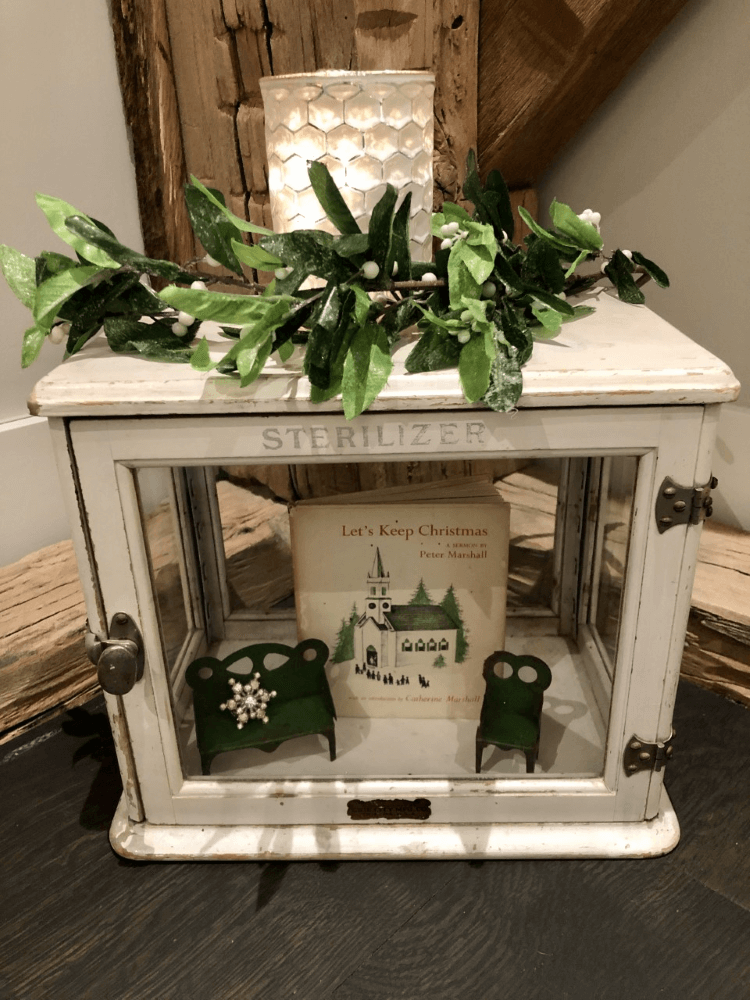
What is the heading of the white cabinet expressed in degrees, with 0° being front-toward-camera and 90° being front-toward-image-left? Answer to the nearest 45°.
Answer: approximately 0°

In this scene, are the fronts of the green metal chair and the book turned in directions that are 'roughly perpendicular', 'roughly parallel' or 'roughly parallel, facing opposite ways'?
roughly parallel

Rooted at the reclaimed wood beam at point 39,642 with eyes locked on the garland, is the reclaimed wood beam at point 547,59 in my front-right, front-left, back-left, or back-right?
front-left

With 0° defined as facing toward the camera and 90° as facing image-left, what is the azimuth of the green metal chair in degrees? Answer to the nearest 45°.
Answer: approximately 0°

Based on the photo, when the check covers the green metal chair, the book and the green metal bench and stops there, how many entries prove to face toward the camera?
3

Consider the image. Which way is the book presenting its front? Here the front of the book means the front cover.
toward the camera

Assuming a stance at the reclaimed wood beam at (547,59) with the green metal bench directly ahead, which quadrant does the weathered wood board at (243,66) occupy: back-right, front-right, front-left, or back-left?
front-right

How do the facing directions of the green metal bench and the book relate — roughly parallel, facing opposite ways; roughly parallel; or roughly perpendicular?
roughly parallel
